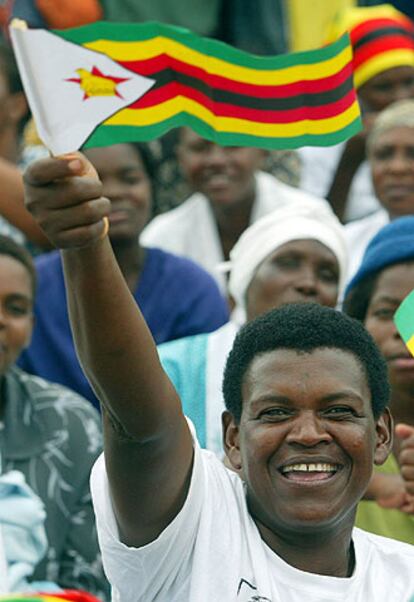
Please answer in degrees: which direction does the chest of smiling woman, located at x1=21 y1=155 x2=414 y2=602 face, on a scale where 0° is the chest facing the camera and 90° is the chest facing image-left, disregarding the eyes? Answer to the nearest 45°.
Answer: approximately 0°

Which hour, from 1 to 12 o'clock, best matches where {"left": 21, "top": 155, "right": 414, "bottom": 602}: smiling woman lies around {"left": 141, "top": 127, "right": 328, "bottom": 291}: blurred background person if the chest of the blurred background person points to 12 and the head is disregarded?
The smiling woman is roughly at 12 o'clock from the blurred background person.

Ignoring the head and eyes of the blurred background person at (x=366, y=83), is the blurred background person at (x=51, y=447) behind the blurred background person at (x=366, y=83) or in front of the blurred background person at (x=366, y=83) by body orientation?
in front

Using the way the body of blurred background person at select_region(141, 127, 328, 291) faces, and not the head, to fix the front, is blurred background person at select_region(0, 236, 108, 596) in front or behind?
in front

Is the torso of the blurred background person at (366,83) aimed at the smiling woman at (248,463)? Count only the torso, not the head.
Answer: yes

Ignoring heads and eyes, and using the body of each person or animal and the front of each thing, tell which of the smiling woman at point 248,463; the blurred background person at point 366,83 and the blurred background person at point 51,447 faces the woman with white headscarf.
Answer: the blurred background person at point 366,83

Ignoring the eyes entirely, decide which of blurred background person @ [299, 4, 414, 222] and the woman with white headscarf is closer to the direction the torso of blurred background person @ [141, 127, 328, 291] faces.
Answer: the woman with white headscarf

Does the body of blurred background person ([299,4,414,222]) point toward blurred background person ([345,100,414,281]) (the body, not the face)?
yes
